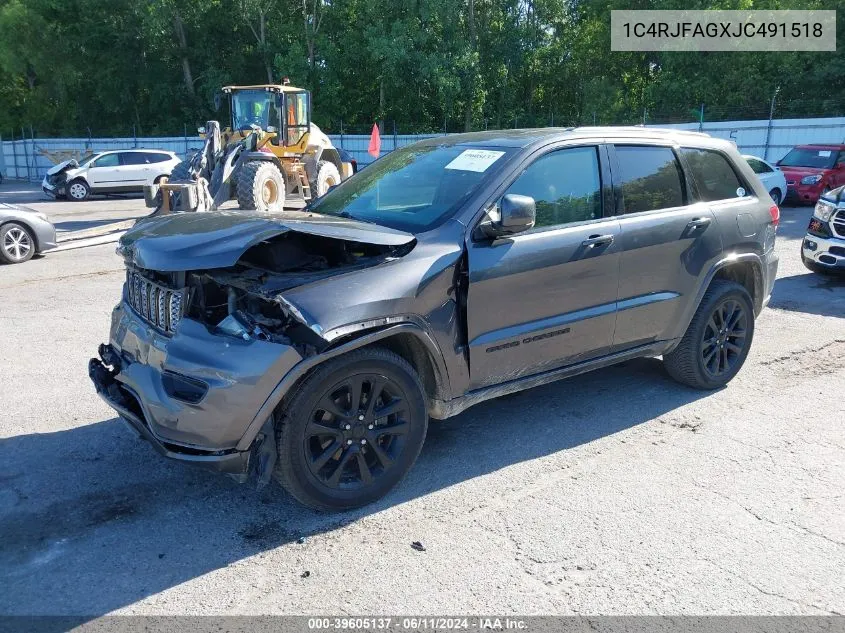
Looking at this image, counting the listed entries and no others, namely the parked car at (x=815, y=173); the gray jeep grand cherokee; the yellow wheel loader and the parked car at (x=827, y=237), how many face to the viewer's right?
0

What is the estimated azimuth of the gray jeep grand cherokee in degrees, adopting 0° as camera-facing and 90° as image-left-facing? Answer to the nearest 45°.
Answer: approximately 45°

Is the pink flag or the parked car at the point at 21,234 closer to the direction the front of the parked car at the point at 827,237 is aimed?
the parked car

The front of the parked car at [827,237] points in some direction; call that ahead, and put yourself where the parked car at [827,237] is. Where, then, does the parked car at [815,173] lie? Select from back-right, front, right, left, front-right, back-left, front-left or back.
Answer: back-right

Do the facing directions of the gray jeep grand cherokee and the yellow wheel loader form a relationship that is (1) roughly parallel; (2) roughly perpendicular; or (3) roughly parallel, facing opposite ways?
roughly parallel

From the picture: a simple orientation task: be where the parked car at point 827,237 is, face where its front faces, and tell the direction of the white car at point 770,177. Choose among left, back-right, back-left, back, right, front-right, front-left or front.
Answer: back-right

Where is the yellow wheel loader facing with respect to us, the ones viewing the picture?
facing the viewer and to the left of the viewer

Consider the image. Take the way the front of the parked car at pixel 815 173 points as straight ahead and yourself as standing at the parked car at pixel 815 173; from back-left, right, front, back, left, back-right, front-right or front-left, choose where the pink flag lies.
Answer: front

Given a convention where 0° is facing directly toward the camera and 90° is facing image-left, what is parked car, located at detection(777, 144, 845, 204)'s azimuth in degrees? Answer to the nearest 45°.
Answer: approximately 45°

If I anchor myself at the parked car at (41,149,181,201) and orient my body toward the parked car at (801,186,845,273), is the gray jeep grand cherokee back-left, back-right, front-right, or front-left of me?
front-right

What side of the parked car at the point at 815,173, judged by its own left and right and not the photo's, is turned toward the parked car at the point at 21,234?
front

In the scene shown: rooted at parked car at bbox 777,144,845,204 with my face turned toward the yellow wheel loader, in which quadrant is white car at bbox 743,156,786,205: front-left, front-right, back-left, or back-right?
front-left

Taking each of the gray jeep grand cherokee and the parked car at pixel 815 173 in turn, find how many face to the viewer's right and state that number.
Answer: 0

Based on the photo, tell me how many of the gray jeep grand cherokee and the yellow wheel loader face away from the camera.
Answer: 0

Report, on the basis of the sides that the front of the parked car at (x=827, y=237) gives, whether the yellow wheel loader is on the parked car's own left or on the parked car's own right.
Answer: on the parked car's own right
